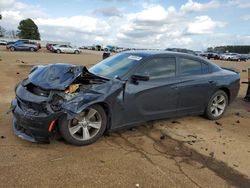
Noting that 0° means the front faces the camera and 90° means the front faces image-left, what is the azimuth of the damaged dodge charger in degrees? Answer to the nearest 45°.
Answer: approximately 45°

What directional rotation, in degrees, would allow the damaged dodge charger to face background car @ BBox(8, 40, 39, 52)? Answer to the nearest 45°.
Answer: approximately 135° to its right
